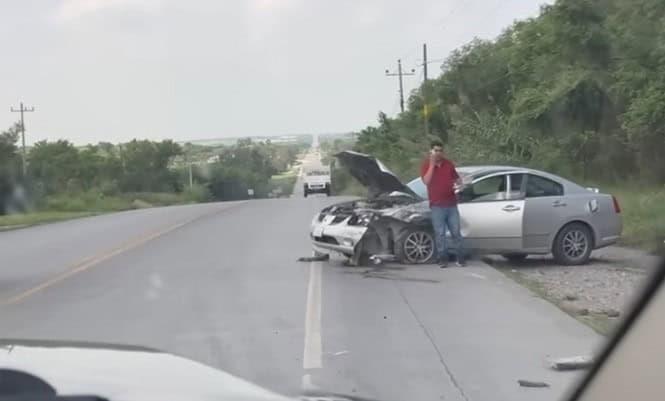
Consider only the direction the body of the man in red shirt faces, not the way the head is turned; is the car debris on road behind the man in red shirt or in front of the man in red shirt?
in front

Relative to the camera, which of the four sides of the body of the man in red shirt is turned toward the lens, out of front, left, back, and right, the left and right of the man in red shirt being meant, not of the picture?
front
